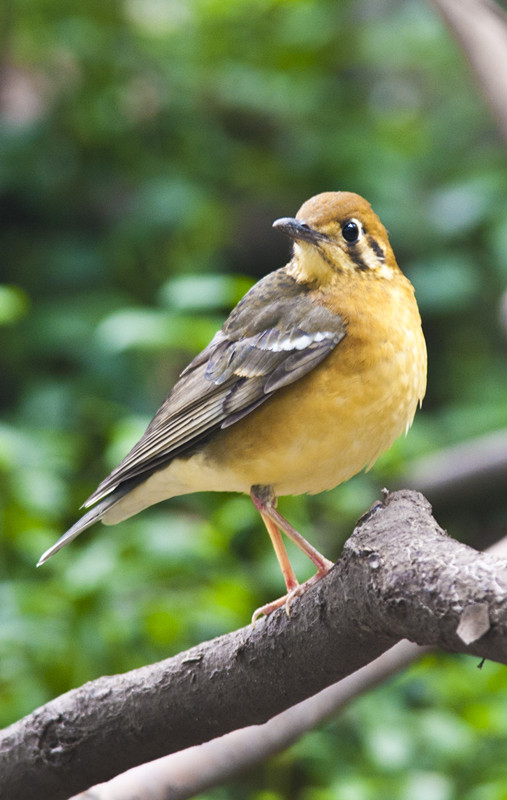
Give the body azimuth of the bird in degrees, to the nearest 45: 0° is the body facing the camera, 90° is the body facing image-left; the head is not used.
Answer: approximately 270°
